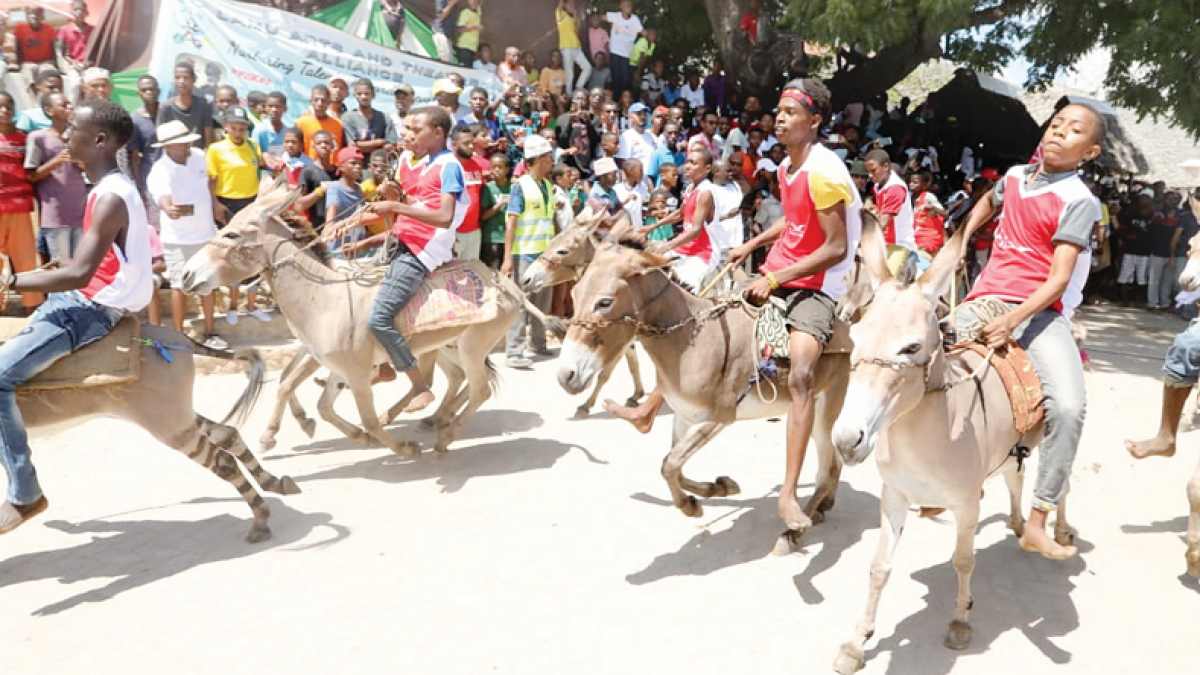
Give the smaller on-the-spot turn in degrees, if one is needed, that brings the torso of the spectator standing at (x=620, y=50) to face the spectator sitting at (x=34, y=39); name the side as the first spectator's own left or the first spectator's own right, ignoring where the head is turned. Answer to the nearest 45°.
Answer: approximately 45° to the first spectator's own right

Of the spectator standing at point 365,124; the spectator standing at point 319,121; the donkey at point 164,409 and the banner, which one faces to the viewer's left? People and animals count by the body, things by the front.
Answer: the donkey

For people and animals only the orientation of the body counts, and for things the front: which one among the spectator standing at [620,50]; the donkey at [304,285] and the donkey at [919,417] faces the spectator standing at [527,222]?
the spectator standing at [620,50]

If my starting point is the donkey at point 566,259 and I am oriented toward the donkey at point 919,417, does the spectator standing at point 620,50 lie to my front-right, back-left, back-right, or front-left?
back-left

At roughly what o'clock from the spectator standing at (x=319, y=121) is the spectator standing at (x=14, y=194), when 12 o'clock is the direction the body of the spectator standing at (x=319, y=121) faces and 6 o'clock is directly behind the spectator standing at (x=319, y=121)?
the spectator standing at (x=14, y=194) is roughly at 2 o'clock from the spectator standing at (x=319, y=121).

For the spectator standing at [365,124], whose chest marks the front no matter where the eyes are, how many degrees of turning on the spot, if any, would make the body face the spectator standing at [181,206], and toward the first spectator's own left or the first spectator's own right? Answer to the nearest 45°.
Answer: approximately 45° to the first spectator's own right

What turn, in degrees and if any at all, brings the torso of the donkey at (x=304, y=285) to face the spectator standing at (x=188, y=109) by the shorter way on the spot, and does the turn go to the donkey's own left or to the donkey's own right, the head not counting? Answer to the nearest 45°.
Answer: approximately 90° to the donkey's own right

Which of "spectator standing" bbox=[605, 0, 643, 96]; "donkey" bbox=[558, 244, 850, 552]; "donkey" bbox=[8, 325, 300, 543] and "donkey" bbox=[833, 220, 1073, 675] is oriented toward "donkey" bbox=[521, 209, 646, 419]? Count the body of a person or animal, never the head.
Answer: the spectator standing

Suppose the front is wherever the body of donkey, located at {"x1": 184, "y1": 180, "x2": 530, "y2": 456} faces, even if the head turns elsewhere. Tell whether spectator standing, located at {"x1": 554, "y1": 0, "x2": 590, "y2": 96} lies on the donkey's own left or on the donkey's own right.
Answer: on the donkey's own right

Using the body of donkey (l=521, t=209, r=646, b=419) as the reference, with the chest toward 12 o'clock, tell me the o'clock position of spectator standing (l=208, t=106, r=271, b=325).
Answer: The spectator standing is roughly at 1 o'clock from the donkey.

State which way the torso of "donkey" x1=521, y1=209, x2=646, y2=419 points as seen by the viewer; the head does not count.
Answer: to the viewer's left

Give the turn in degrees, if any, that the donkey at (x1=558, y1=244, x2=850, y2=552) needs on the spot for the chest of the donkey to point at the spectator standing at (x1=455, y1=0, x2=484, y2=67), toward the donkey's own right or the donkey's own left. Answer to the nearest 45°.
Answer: approximately 135° to the donkey's own right

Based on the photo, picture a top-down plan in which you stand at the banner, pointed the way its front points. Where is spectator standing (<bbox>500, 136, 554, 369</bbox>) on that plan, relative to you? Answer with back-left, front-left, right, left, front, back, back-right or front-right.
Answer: front-left

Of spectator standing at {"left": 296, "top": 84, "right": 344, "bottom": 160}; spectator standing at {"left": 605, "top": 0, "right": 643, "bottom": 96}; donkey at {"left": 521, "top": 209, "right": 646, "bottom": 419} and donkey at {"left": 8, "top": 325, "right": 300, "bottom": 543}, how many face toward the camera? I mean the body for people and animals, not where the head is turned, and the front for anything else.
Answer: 2

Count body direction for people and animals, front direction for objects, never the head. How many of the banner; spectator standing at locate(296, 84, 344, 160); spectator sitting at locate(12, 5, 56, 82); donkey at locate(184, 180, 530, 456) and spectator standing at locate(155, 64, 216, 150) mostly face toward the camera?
4

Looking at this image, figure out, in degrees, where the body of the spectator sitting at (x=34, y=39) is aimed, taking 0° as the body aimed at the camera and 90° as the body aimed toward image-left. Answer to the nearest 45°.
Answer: approximately 0°

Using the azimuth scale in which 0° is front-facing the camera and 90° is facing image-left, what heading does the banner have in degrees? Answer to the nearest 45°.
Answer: approximately 0°
